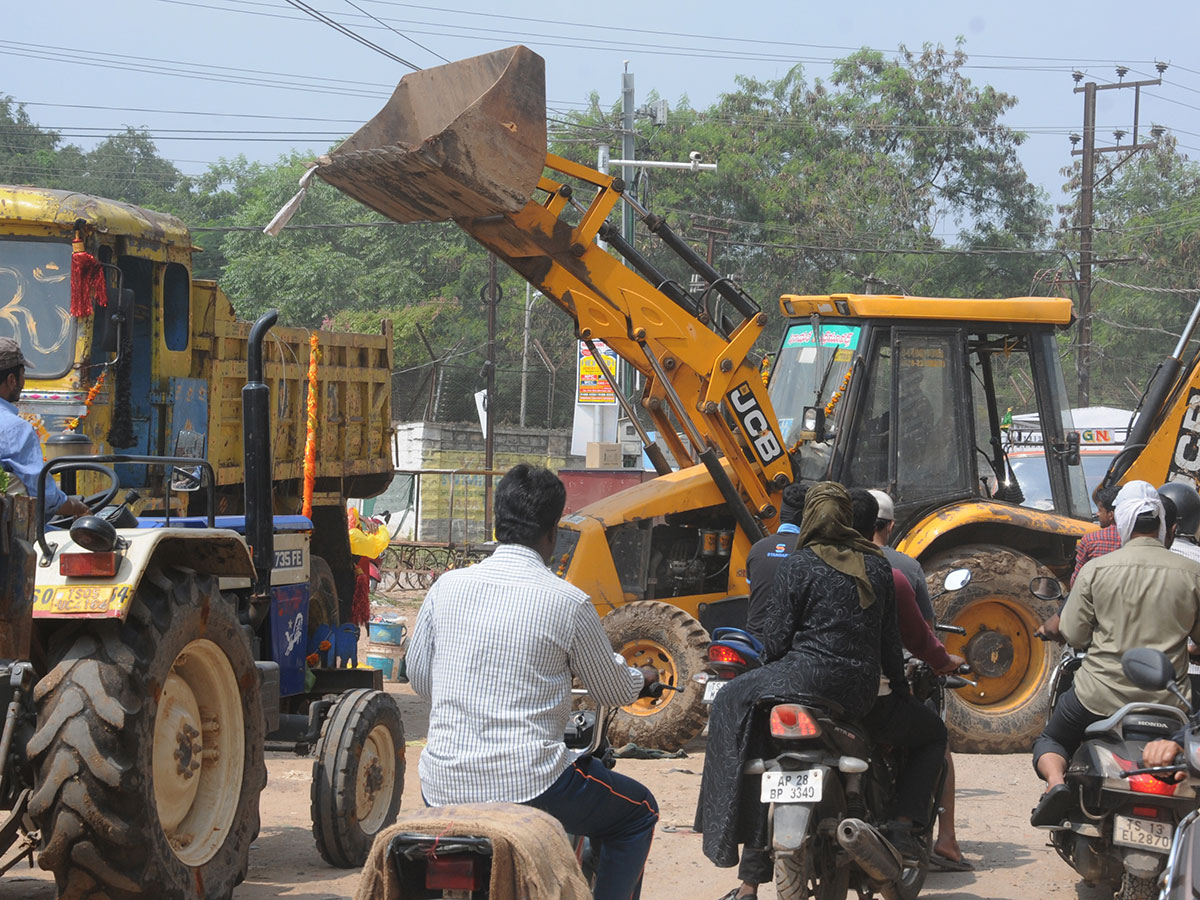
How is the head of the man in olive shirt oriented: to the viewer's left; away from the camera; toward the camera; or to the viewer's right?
away from the camera

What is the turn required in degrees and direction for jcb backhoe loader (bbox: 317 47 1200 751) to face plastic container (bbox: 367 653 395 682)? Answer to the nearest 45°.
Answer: approximately 45° to its right

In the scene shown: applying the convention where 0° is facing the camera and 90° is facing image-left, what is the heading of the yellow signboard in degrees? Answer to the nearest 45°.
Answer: approximately 0°

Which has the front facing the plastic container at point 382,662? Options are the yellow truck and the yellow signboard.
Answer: the yellow signboard

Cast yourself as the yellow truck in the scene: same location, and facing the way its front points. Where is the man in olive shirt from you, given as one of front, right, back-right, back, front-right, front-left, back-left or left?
left

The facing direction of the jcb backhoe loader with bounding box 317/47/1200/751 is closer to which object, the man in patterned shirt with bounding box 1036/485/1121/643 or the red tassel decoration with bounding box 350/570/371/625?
the red tassel decoration

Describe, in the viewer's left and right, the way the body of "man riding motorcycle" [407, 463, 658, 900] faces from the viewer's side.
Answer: facing away from the viewer and to the right of the viewer

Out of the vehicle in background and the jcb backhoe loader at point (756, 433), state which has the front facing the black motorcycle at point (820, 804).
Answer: the vehicle in background

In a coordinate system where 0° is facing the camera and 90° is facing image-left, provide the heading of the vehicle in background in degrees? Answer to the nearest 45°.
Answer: approximately 0°

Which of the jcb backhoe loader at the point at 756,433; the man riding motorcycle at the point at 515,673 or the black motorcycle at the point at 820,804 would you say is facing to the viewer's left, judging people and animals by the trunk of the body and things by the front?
the jcb backhoe loader

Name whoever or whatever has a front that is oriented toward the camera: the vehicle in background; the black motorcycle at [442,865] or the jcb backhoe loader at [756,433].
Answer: the vehicle in background

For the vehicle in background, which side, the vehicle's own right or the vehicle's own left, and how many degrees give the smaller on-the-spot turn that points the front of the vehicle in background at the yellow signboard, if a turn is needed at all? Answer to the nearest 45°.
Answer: approximately 135° to the vehicle's own right

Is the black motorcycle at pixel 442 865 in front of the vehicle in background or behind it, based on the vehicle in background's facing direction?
in front

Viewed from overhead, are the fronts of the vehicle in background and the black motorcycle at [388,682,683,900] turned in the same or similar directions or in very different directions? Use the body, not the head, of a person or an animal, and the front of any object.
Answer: very different directions

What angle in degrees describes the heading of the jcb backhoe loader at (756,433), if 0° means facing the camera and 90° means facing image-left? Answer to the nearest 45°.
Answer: approximately 90°

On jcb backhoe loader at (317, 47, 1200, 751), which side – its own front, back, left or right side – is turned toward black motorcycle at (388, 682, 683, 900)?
left
